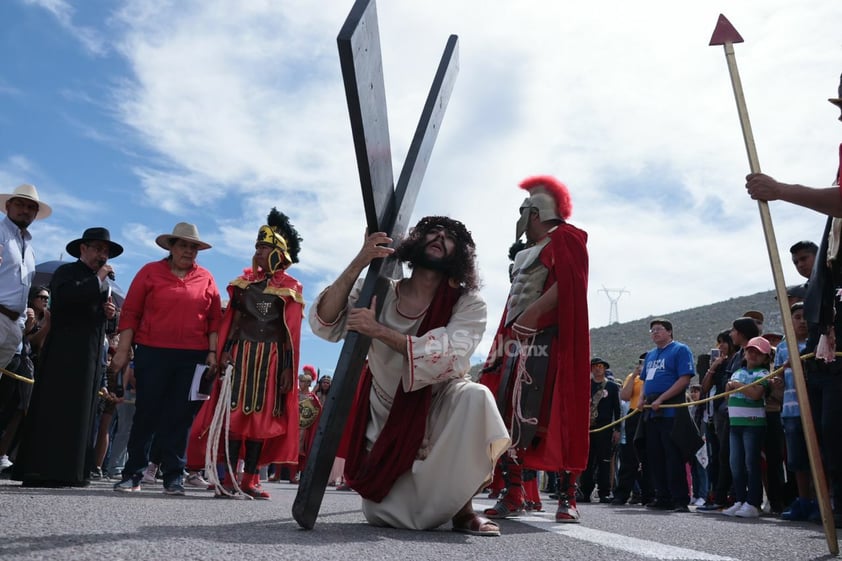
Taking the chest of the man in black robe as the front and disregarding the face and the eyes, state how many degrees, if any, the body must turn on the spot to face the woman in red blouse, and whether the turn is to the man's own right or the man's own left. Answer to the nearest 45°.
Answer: approximately 45° to the man's own left

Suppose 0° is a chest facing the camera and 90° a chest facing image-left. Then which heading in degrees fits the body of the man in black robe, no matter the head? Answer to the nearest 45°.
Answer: approximately 315°

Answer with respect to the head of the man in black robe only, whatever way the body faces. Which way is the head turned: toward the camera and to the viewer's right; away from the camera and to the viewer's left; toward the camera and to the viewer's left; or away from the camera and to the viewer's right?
toward the camera and to the viewer's right

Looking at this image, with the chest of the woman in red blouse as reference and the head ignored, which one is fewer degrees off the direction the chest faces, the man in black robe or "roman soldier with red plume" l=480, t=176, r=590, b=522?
the roman soldier with red plume

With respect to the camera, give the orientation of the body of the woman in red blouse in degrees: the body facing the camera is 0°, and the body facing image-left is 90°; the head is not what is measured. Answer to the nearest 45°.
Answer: approximately 0°

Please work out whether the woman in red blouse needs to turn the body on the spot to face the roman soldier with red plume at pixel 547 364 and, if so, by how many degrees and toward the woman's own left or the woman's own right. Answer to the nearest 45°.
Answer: approximately 45° to the woman's own left

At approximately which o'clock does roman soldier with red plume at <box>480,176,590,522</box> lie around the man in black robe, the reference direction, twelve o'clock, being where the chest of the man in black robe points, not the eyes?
The roman soldier with red plume is roughly at 12 o'clock from the man in black robe.

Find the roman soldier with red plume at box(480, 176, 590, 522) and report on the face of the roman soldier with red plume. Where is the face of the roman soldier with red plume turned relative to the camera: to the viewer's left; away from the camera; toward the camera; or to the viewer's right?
to the viewer's left

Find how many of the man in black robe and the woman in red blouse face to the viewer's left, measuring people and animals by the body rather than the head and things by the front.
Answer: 0
